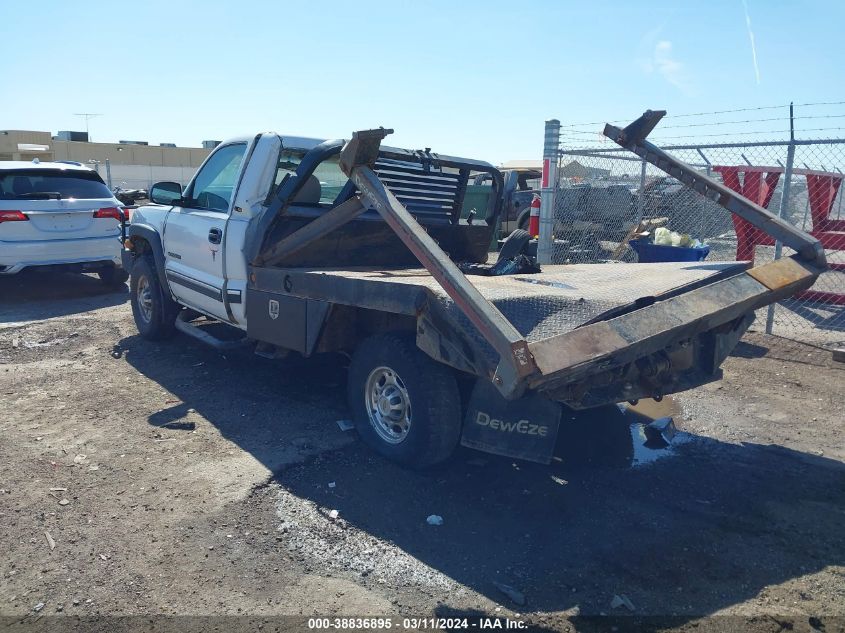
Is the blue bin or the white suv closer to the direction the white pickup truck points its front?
the white suv

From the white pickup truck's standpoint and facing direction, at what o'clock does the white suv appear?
The white suv is roughly at 12 o'clock from the white pickup truck.

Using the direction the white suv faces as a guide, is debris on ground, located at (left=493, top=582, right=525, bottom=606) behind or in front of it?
behind

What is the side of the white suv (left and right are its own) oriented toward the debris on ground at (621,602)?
back

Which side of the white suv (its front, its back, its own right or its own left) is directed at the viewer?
back

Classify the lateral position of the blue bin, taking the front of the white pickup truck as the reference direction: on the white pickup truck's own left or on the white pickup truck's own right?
on the white pickup truck's own right

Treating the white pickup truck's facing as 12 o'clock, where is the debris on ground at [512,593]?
The debris on ground is roughly at 7 o'clock from the white pickup truck.

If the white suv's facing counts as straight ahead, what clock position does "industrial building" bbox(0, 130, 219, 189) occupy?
The industrial building is roughly at 12 o'clock from the white suv.

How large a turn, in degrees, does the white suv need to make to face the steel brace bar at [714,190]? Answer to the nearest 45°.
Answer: approximately 135° to its right

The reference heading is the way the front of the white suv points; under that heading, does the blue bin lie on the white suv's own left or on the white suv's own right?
on the white suv's own right

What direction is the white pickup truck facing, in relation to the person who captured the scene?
facing away from the viewer and to the left of the viewer

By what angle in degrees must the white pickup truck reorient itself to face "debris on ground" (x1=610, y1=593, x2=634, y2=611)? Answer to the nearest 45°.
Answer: approximately 180°
